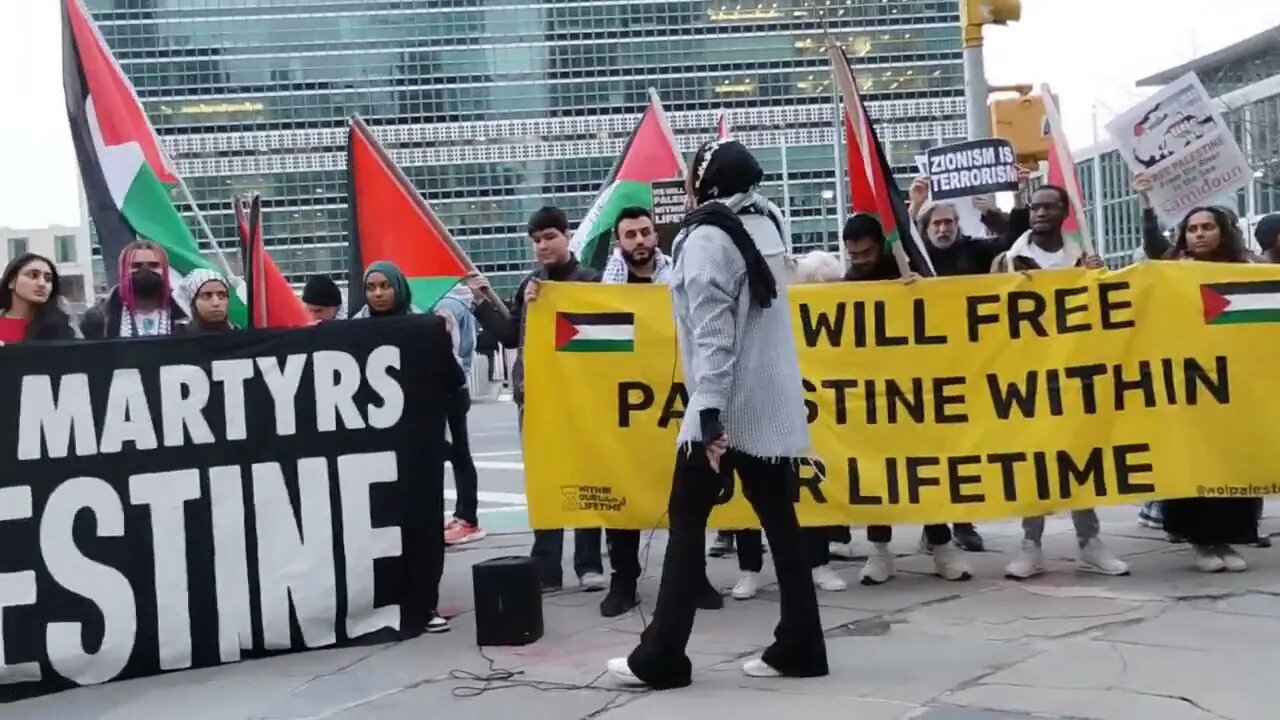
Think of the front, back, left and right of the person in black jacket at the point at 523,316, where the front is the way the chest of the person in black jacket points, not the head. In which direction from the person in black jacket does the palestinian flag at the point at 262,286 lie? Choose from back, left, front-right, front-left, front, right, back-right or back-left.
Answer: right

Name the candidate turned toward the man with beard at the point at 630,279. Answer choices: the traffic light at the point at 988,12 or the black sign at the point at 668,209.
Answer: the black sign

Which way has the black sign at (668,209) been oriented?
toward the camera

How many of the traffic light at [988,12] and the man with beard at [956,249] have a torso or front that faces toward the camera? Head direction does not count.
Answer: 1

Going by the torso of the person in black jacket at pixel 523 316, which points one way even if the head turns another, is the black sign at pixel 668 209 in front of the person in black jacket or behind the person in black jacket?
behind

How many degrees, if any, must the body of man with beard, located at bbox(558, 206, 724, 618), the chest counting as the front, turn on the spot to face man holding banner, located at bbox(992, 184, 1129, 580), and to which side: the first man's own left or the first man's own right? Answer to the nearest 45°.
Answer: approximately 90° to the first man's own left

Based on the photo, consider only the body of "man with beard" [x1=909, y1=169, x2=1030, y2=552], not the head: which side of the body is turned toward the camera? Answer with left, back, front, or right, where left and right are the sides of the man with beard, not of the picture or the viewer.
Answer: front

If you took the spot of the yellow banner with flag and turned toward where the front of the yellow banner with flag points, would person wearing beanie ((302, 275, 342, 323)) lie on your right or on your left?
on your right

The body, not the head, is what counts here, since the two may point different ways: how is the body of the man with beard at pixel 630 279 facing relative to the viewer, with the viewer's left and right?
facing the viewer

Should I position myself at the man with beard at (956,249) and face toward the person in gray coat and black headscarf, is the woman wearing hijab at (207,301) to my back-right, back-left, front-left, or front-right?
front-right
